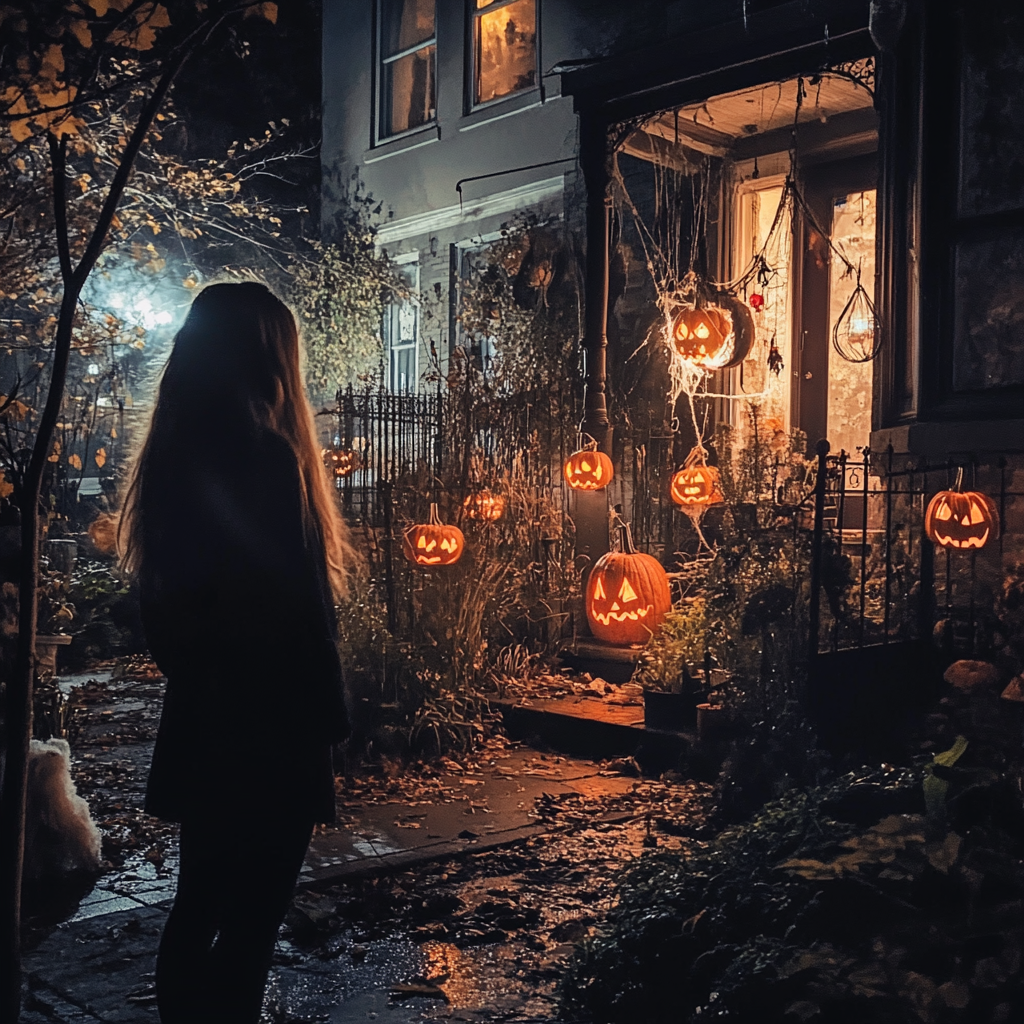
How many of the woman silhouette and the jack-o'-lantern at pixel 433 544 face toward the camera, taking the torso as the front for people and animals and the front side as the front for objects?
1

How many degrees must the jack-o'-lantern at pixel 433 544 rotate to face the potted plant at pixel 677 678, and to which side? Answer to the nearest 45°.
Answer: approximately 45° to its left

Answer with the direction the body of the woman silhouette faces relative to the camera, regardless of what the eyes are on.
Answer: away from the camera

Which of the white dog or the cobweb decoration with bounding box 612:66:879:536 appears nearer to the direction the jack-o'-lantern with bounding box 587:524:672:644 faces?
the white dog

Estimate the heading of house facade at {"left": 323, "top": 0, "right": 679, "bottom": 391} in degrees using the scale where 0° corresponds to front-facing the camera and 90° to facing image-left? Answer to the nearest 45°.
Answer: approximately 45°

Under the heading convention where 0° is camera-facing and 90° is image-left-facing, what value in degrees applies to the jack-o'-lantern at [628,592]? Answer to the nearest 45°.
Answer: approximately 45°

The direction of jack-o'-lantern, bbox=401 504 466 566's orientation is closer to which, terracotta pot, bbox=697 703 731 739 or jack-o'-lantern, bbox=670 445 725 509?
the terracotta pot

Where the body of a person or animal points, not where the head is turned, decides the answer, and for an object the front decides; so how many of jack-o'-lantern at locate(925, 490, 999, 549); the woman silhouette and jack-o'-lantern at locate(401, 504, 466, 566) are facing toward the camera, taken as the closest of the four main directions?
2

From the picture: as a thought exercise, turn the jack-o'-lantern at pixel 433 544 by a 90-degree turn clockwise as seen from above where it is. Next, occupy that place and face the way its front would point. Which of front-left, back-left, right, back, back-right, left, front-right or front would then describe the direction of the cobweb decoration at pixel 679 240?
back-right

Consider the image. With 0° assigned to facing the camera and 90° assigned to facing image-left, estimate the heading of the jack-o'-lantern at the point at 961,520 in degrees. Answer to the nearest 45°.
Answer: approximately 0°

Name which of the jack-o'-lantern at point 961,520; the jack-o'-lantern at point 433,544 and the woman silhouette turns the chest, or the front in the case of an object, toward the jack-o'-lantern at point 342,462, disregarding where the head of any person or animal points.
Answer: the woman silhouette

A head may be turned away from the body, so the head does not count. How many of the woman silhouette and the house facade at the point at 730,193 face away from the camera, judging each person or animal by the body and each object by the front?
1
